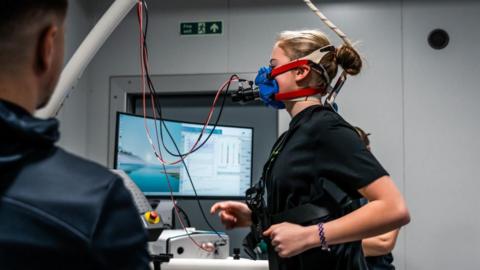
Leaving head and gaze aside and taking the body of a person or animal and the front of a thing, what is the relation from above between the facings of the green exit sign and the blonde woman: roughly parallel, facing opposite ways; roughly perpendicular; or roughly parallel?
roughly perpendicular

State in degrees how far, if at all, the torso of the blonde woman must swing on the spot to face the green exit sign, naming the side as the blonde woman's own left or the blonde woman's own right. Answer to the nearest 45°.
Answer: approximately 90° to the blonde woman's own right

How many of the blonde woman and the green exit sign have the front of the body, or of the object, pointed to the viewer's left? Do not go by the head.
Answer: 1

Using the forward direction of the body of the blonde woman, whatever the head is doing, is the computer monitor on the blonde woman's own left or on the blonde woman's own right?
on the blonde woman's own right

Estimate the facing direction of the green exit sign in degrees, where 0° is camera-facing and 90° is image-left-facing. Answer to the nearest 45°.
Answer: approximately 0°

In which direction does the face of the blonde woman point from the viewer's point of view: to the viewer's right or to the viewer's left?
to the viewer's left

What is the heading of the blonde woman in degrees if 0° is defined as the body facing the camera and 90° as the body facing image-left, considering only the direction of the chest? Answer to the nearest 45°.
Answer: approximately 90°
